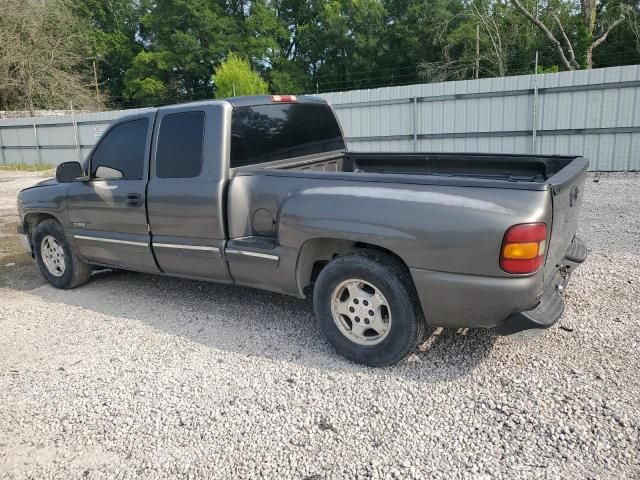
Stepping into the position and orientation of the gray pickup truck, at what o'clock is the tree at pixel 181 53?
The tree is roughly at 1 o'clock from the gray pickup truck.

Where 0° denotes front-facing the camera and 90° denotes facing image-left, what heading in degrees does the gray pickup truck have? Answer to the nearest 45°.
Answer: approximately 135°

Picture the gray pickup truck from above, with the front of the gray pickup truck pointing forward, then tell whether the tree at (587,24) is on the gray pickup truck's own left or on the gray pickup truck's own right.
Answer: on the gray pickup truck's own right

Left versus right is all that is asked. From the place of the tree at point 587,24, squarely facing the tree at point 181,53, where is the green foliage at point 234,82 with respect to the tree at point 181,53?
left

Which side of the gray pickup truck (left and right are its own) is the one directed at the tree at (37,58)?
front

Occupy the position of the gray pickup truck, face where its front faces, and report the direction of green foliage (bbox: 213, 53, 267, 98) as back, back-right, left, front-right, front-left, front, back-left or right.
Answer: front-right

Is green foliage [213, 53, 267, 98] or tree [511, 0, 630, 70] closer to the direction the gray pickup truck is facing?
the green foliage
